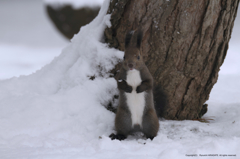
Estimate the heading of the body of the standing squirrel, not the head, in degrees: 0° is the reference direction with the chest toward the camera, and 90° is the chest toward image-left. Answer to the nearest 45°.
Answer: approximately 0°
